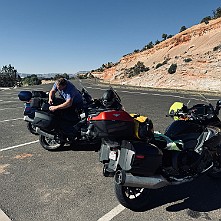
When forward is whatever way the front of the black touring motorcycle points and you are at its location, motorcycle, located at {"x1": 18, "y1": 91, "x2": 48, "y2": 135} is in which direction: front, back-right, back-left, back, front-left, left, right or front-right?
left

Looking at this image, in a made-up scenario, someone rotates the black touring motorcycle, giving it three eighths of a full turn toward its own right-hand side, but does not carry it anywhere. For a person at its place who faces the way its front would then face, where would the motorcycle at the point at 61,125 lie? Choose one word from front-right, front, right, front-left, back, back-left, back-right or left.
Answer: back-right

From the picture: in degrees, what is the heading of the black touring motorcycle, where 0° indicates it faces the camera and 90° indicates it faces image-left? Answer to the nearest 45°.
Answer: approximately 225°

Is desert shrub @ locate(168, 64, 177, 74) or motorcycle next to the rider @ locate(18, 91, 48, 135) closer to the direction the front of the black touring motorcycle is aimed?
the desert shrub

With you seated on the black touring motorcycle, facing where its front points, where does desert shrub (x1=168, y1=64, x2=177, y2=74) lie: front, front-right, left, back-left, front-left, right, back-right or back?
front-left
